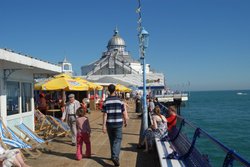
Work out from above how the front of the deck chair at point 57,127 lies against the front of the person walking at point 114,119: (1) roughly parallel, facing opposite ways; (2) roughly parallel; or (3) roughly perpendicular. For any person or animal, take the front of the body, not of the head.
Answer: roughly perpendicular

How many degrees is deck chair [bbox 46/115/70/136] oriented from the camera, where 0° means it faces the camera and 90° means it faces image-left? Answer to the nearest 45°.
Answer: approximately 270°

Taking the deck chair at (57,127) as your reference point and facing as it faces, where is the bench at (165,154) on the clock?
The bench is roughly at 2 o'clock from the deck chair.

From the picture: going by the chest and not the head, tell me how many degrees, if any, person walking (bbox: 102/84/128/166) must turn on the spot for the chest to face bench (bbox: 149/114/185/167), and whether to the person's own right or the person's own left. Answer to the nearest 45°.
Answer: approximately 90° to the person's own right

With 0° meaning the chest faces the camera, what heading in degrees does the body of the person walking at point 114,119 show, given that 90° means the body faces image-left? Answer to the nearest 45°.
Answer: approximately 180°

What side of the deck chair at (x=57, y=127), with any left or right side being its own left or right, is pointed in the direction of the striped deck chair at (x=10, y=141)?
right

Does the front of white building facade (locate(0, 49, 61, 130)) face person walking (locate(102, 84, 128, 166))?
yes

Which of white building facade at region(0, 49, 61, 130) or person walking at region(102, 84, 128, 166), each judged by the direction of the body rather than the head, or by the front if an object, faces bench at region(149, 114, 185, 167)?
the white building facade

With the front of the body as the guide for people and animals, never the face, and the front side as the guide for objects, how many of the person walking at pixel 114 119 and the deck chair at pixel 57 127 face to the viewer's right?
1
